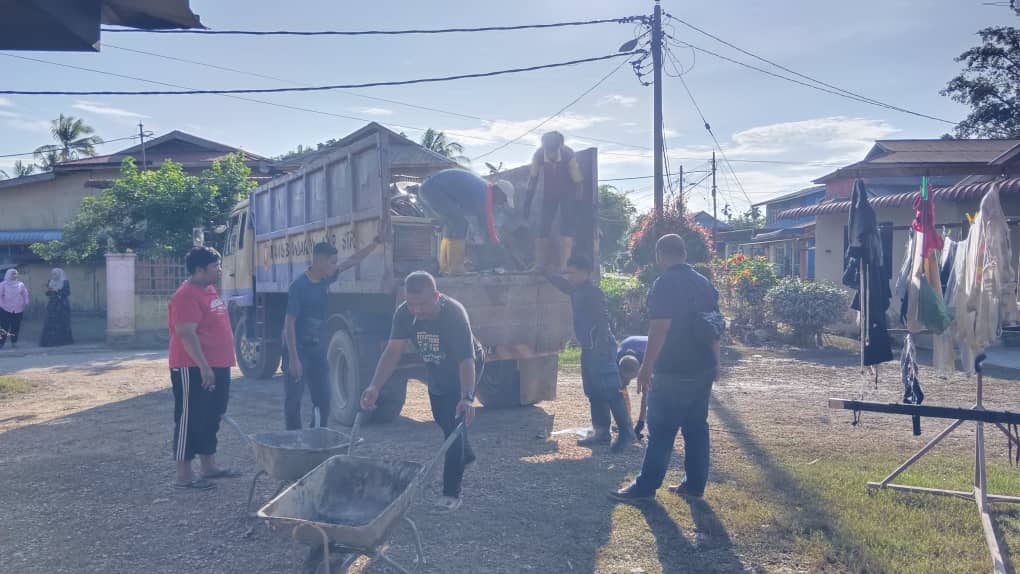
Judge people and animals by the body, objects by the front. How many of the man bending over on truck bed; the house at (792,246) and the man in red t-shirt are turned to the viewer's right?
2

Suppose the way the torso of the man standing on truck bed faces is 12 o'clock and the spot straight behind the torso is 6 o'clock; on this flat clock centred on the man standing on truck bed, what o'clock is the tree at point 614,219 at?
The tree is roughly at 6 o'clock from the man standing on truck bed.

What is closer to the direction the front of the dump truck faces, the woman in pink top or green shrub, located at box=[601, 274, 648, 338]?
the woman in pink top

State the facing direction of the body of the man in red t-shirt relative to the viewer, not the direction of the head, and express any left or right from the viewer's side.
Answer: facing to the right of the viewer

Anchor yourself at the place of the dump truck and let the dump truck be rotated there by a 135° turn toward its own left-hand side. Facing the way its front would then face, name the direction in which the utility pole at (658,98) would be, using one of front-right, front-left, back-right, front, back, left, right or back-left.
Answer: back-left

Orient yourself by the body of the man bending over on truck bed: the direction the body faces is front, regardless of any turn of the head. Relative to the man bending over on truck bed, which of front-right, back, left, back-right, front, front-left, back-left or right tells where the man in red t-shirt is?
back-right

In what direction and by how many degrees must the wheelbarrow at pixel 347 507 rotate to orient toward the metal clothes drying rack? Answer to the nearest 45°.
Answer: approximately 135° to its left

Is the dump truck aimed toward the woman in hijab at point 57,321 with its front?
yes

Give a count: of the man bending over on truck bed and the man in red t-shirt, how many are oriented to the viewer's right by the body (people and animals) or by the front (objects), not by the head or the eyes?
2

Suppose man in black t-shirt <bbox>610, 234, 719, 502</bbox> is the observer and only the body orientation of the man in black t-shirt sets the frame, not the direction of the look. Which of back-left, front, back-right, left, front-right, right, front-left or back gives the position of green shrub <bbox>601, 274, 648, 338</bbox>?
front-right

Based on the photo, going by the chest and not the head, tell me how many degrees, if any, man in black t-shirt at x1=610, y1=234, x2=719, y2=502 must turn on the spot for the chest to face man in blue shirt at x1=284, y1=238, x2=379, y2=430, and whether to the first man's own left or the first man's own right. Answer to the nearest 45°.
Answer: approximately 45° to the first man's own left

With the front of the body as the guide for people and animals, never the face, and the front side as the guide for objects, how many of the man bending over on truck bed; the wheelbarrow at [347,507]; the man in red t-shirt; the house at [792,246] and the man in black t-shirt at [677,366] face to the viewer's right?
2

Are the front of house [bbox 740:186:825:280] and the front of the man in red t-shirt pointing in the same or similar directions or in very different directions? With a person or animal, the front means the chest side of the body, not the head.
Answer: very different directions

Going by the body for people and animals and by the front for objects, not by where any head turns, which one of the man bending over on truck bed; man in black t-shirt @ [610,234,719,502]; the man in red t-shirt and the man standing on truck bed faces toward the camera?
the man standing on truck bed

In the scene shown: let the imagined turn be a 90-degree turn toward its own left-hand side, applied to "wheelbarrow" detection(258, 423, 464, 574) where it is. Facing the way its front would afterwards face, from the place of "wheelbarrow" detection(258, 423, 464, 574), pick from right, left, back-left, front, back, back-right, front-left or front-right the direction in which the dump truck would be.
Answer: back-left

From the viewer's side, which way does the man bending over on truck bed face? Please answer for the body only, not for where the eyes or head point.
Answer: to the viewer's right

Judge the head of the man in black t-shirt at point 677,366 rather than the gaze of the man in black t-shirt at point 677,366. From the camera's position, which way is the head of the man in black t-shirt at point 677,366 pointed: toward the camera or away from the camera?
away from the camera
